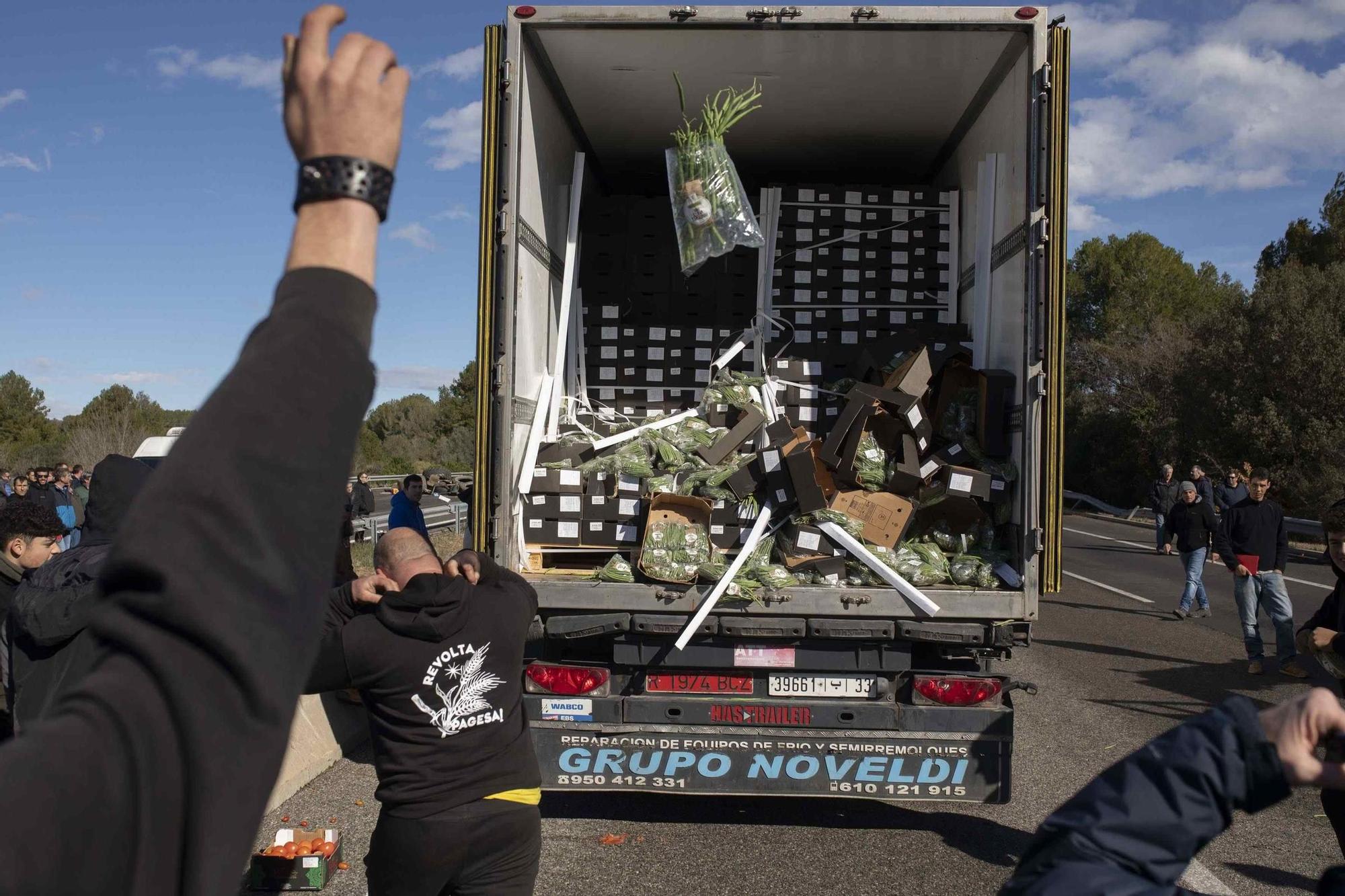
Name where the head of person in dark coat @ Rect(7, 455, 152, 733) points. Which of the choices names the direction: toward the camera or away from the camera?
away from the camera

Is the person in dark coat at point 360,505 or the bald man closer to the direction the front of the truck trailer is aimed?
the person in dark coat

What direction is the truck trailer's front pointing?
away from the camera

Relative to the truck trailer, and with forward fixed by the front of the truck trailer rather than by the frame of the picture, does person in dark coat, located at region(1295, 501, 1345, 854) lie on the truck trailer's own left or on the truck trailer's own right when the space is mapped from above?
on the truck trailer's own right

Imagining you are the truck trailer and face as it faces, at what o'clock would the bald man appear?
The bald man is roughly at 7 o'clock from the truck trailer.

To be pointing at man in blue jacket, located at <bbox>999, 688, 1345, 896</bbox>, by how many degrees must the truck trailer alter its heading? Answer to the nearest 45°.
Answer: approximately 180°

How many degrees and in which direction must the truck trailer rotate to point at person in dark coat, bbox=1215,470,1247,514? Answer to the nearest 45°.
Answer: approximately 45° to its right
